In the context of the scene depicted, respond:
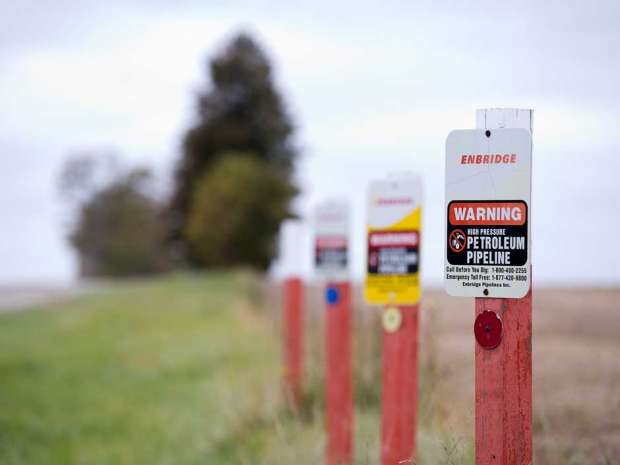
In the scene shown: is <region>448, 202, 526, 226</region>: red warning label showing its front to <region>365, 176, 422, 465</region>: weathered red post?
no

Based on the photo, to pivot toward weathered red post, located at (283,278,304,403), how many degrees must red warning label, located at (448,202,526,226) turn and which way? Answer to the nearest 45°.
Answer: approximately 180°

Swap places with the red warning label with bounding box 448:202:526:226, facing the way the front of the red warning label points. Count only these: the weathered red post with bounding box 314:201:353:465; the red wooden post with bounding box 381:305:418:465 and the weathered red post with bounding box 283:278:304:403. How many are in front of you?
0

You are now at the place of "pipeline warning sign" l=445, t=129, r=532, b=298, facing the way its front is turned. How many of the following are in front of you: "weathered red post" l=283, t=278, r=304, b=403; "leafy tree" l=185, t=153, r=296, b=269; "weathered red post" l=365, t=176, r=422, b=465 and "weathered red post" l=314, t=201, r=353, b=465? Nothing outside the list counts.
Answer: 0

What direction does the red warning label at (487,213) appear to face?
toward the camera

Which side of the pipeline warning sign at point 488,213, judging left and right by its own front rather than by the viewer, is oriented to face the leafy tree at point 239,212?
back

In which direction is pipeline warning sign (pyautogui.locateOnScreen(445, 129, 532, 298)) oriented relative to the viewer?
toward the camera

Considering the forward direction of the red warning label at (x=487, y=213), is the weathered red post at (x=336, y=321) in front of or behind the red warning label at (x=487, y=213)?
behind

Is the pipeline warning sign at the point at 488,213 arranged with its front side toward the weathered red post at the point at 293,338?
no

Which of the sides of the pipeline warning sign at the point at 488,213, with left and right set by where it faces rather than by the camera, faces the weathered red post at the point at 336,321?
back

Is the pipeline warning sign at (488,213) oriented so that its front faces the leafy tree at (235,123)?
no

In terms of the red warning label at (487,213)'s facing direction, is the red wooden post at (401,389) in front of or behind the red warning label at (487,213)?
behind
